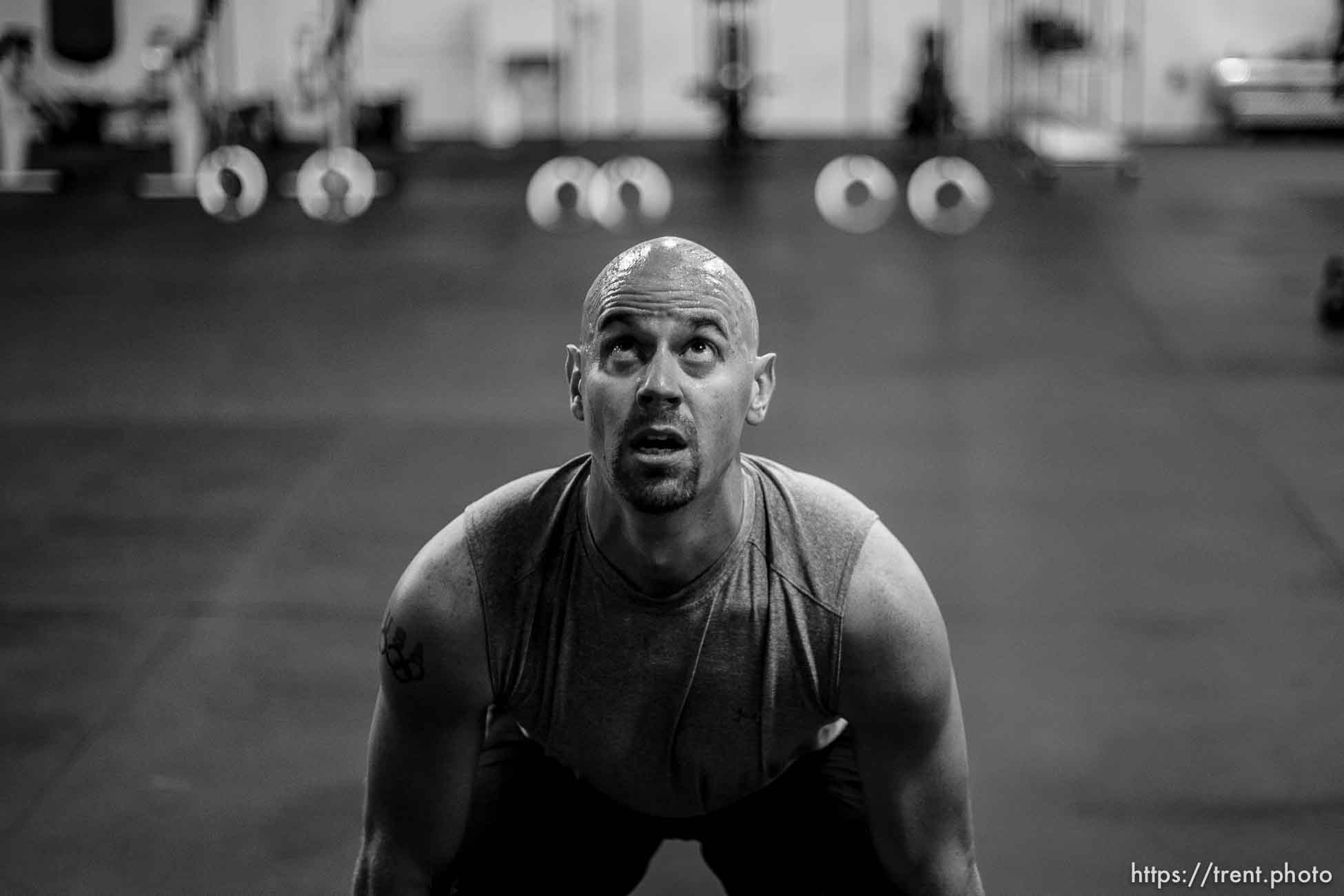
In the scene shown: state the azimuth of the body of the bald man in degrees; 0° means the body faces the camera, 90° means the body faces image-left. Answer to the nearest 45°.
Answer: approximately 0°

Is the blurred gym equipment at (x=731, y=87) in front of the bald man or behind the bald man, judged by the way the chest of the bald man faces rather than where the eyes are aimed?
behind

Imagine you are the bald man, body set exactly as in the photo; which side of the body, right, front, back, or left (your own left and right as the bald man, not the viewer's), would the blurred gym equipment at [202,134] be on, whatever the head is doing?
back

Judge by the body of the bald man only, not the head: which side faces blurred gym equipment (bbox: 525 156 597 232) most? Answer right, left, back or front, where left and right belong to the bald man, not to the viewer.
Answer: back

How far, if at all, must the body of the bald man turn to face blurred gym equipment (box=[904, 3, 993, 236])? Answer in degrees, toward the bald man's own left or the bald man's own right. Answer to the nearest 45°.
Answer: approximately 180°

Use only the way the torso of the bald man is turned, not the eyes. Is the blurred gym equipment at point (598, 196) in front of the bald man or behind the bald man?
behind

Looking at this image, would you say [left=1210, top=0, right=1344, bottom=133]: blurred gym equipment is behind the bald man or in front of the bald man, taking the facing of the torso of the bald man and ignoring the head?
behind
